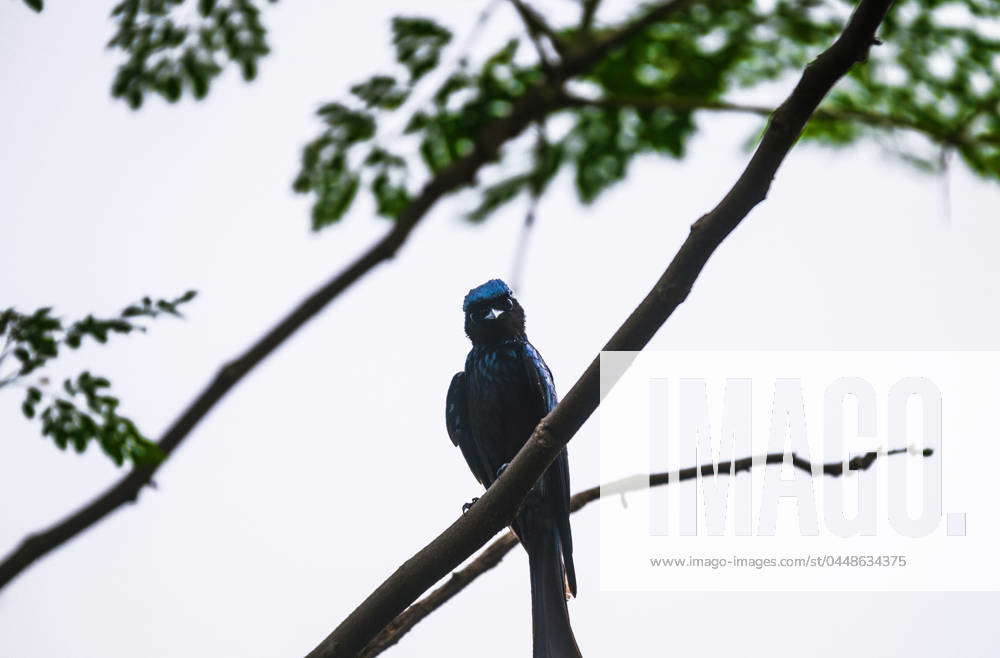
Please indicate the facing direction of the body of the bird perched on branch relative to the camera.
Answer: toward the camera
